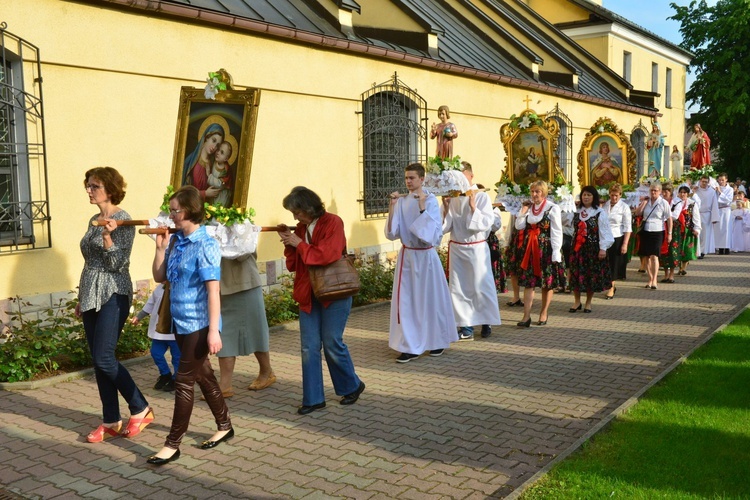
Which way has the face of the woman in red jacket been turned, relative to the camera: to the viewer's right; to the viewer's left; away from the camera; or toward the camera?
to the viewer's left

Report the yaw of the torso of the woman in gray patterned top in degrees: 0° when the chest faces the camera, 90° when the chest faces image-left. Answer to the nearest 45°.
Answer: approximately 45°

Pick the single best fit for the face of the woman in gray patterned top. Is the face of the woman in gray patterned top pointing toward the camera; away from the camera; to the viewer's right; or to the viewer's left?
to the viewer's left

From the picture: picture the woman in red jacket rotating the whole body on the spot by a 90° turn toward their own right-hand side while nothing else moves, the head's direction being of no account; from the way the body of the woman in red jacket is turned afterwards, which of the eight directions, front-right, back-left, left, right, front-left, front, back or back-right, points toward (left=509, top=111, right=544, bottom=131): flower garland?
right

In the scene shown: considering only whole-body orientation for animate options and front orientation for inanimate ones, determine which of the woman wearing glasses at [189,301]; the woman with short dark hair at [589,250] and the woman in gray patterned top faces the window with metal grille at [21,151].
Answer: the woman with short dark hair

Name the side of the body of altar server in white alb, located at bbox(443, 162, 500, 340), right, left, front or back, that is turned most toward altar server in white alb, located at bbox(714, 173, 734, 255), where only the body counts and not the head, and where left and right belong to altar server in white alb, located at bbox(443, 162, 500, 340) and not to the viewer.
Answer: back

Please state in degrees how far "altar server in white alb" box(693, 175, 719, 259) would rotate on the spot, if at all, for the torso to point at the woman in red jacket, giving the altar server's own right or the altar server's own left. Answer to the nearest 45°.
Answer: approximately 45° to the altar server's own left

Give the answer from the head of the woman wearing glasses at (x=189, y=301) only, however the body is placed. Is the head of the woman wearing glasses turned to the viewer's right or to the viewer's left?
to the viewer's left

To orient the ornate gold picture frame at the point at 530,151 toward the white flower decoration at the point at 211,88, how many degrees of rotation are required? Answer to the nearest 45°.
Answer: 0° — it already faces it
